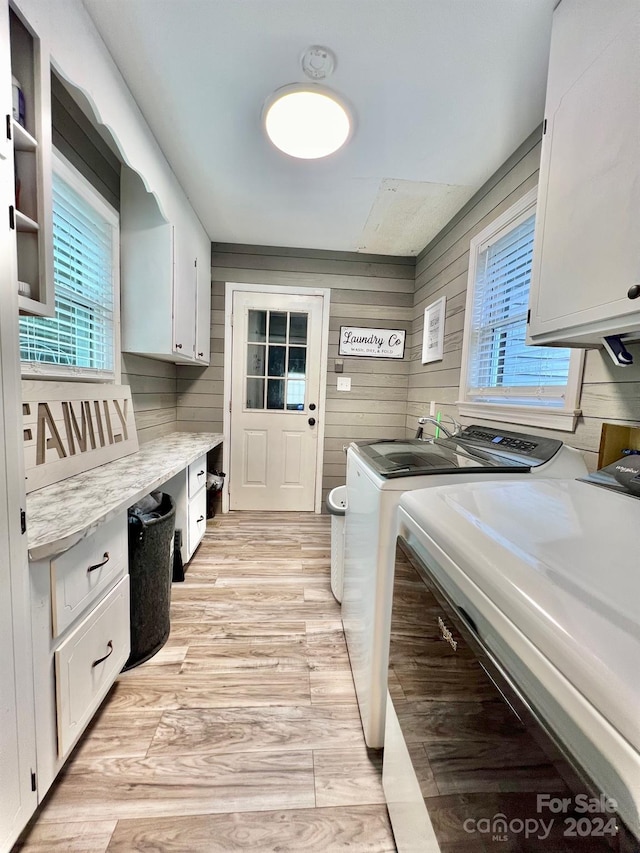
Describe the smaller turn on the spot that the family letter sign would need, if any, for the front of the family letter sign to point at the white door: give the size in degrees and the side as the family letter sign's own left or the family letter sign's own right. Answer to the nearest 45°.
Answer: approximately 90° to the family letter sign's own left

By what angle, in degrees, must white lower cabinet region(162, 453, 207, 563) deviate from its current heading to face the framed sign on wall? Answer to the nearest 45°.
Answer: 0° — it already faces it

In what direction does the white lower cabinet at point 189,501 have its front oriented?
to the viewer's right

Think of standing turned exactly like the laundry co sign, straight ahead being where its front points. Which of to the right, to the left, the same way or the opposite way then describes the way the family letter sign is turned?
to the left

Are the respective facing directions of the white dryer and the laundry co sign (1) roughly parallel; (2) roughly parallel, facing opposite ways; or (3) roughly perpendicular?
roughly perpendicular

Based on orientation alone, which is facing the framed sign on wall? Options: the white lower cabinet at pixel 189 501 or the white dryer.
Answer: the white lower cabinet

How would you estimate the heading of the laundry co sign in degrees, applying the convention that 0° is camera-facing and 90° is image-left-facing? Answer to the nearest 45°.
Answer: approximately 0°

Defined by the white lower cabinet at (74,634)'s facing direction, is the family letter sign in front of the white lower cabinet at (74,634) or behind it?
behind

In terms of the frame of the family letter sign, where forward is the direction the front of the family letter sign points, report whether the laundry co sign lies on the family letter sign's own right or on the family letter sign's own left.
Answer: on the family letter sign's own left

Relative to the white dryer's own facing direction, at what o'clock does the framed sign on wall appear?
The framed sign on wall is roughly at 4 o'clock from the white dryer.

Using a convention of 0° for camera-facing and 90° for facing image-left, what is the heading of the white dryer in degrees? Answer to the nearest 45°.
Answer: approximately 45°
